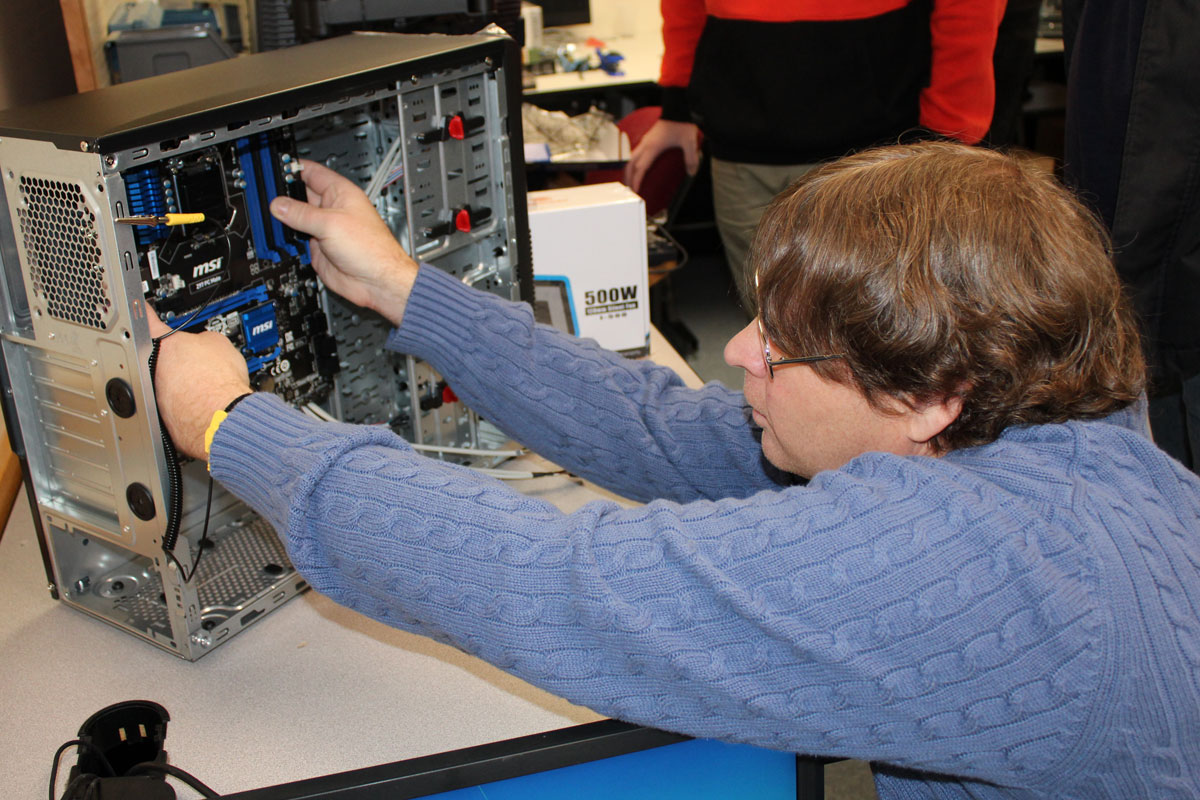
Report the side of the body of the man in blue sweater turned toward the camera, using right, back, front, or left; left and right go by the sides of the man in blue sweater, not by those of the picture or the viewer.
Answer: left

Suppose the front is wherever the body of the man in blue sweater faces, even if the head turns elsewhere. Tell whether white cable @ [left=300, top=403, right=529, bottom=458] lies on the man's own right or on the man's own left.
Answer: on the man's own right

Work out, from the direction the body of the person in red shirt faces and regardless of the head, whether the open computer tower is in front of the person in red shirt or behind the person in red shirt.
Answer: in front

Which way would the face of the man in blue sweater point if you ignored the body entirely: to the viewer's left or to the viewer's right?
to the viewer's left

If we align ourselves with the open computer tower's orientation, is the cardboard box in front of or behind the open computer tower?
in front

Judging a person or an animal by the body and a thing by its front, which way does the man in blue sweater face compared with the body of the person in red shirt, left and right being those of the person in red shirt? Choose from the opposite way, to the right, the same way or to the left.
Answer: to the right

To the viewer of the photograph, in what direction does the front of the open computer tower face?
facing away from the viewer and to the right of the viewer

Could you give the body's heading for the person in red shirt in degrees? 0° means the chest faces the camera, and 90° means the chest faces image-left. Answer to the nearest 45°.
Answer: approximately 0°

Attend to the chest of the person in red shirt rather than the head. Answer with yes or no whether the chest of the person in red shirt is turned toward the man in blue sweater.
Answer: yes

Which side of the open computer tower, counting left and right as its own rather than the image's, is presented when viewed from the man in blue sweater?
right

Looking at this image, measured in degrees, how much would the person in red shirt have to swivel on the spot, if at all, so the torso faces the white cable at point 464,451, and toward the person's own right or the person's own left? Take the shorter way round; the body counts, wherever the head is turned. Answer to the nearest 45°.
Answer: approximately 45° to the person's own right
